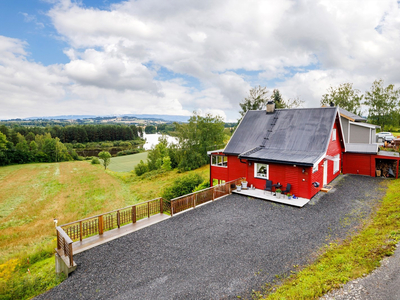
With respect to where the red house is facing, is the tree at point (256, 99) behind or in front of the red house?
behind

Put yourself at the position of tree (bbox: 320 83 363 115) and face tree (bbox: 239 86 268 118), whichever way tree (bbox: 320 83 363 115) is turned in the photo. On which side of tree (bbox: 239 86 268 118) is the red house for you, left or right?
left

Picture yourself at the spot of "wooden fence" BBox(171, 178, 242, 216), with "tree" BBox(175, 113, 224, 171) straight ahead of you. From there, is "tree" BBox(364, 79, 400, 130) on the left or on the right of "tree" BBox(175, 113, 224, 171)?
right

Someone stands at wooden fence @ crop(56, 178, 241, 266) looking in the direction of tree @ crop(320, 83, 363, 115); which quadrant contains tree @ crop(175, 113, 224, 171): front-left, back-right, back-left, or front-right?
front-left

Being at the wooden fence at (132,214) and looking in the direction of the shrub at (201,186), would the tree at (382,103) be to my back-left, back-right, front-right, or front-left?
front-right

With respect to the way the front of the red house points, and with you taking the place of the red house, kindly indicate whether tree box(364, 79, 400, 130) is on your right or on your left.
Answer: on your left

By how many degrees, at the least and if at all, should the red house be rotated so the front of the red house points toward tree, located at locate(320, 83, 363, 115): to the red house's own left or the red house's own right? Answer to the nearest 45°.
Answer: approximately 135° to the red house's own left

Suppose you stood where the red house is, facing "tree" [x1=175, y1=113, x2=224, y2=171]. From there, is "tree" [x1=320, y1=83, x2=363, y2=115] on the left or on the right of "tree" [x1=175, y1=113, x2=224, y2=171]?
right
